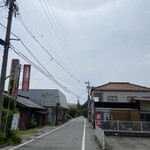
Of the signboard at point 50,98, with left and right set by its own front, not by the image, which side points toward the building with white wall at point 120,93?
left

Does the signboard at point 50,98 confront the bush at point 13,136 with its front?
yes

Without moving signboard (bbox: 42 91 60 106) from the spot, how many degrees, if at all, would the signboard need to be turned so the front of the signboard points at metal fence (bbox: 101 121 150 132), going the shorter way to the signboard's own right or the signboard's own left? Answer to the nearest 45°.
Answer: approximately 45° to the signboard's own left

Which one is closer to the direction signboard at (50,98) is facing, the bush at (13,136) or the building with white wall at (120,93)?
the bush

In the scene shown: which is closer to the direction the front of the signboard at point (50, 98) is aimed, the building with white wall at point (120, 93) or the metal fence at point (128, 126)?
the metal fence

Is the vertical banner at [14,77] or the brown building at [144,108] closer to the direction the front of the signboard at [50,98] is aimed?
the vertical banner

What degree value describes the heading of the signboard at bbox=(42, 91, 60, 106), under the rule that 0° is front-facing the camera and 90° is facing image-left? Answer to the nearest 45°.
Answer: approximately 0°

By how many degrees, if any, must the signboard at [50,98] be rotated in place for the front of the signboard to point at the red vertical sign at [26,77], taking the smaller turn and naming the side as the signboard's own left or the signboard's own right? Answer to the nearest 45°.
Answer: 0° — it already faces it

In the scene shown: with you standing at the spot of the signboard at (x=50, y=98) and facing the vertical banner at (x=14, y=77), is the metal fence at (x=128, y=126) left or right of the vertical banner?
left
